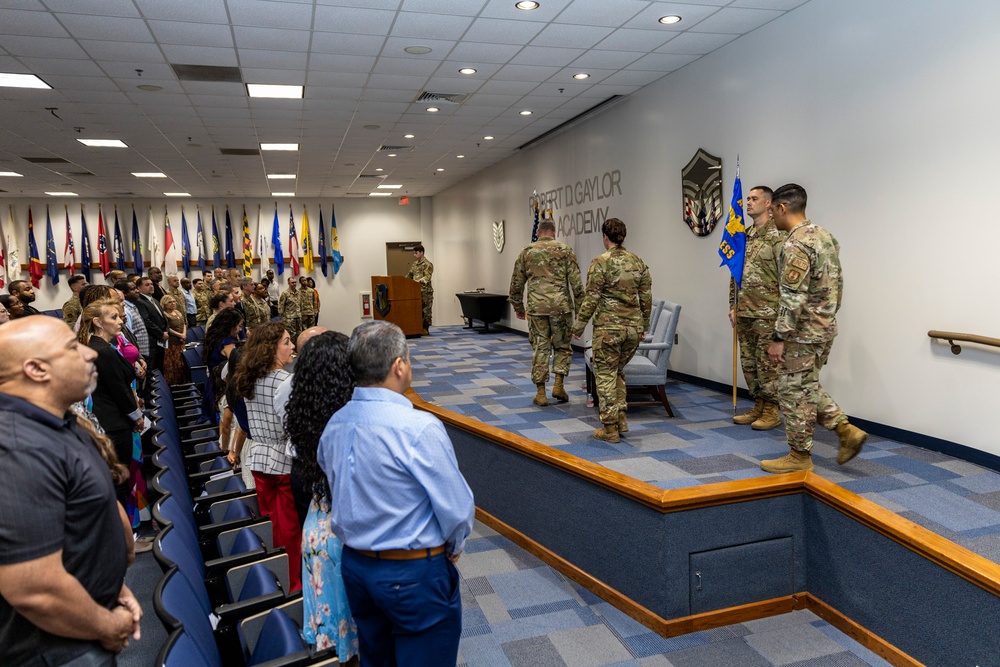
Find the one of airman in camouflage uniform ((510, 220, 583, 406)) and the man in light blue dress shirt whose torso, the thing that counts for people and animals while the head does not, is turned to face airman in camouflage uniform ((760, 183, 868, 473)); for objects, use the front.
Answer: the man in light blue dress shirt

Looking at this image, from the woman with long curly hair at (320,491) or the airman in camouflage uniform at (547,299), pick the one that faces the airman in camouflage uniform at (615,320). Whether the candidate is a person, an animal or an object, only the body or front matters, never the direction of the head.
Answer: the woman with long curly hair

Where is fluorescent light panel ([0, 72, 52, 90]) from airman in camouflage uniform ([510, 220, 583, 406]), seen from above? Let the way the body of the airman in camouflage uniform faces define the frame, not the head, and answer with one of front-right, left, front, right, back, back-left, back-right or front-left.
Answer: left

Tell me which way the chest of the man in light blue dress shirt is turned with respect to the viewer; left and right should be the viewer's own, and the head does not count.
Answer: facing away from the viewer and to the right of the viewer

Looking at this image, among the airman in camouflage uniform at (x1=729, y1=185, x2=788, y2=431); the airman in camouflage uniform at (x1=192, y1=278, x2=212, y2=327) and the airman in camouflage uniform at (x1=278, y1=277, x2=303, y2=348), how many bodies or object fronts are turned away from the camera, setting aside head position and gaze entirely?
0

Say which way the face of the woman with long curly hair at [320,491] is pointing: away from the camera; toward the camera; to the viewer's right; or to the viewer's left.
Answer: away from the camera

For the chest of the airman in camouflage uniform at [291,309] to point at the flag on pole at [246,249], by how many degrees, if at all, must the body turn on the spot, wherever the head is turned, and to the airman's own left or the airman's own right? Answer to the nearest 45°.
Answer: approximately 135° to the airman's own left

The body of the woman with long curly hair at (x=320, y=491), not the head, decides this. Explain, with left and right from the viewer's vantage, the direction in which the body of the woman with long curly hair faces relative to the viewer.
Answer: facing away from the viewer and to the right of the viewer

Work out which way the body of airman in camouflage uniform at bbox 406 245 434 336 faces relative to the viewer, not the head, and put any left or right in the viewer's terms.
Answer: facing the viewer and to the left of the viewer

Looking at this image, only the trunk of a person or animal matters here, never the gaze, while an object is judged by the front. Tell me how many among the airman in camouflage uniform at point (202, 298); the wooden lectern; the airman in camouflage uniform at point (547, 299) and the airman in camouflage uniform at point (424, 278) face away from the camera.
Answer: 1

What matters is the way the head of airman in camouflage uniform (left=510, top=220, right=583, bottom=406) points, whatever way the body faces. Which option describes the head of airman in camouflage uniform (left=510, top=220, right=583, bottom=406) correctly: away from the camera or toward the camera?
away from the camera

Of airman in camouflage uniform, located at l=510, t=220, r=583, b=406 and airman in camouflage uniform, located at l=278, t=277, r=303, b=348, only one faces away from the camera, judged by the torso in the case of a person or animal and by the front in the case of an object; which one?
airman in camouflage uniform, located at l=510, t=220, r=583, b=406

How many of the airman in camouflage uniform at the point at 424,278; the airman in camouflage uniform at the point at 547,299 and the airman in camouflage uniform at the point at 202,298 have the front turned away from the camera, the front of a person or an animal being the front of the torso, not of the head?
1

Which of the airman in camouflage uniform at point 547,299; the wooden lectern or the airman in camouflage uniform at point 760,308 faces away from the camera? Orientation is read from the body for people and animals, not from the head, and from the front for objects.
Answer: the airman in camouflage uniform at point 547,299

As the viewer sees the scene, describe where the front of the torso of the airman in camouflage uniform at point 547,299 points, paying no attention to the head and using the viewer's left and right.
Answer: facing away from the viewer

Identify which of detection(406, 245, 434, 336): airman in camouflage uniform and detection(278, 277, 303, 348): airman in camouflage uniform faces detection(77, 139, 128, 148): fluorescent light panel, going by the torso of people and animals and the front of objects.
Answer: detection(406, 245, 434, 336): airman in camouflage uniform

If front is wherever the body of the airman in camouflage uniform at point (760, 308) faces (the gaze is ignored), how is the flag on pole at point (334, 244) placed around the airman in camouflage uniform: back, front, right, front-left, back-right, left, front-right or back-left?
right

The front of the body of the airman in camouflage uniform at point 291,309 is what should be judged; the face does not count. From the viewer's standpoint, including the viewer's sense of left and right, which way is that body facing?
facing the viewer and to the right of the viewer

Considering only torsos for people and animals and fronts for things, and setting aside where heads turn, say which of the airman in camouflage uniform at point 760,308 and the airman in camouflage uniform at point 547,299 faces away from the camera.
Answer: the airman in camouflage uniform at point 547,299
